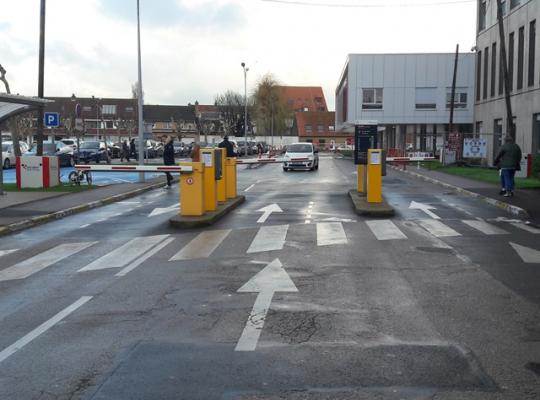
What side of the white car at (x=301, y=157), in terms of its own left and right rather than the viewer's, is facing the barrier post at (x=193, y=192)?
front

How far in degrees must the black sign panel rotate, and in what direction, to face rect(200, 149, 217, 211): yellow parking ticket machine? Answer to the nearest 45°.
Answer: approximately 45° to its right

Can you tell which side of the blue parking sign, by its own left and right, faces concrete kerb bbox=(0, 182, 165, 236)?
front

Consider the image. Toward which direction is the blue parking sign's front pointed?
toward the camera

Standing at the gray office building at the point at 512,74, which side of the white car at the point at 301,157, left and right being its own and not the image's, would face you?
left

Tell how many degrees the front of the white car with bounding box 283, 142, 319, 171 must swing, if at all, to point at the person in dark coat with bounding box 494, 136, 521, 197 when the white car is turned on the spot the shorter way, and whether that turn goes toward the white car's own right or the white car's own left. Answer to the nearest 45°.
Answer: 0° — it already faces them

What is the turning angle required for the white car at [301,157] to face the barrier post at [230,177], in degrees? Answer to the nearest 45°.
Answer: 0° — it already faces it

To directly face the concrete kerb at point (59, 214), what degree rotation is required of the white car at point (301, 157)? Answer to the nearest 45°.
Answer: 0° — it already faces it
